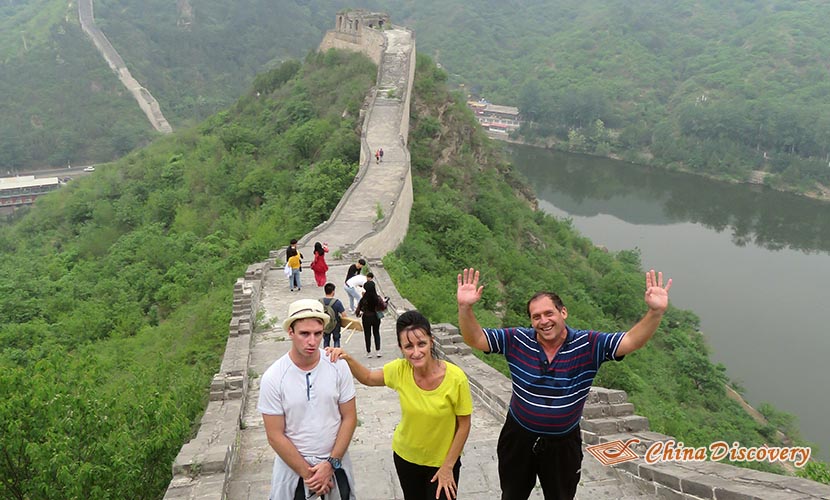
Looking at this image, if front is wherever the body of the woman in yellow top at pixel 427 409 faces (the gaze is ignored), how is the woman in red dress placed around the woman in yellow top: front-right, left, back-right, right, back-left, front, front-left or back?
back

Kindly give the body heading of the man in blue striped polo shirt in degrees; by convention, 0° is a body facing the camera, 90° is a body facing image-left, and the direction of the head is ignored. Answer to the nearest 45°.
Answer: approximately 0°

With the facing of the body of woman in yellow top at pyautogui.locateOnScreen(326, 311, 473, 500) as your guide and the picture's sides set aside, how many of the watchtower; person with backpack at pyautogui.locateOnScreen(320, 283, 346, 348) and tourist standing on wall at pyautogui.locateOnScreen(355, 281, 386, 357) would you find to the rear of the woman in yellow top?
3

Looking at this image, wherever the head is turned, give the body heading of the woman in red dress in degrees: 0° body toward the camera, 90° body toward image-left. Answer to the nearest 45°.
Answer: approximately 180°

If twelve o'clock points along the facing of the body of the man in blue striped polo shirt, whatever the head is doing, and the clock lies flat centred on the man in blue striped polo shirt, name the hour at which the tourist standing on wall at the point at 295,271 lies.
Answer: The tourist standing on wall is roughly at 5 o'clock from the man in blue striped polo shirt.

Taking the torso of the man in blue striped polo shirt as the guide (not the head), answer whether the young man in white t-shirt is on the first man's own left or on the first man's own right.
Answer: on the first man's own right

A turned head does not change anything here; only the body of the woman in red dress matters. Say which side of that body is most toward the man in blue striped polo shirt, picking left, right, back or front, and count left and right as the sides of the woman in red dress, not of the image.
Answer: back

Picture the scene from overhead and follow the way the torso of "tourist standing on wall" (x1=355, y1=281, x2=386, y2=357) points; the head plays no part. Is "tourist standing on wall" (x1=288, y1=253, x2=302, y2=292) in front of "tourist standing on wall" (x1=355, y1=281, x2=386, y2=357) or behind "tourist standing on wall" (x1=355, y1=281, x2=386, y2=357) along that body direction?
in front

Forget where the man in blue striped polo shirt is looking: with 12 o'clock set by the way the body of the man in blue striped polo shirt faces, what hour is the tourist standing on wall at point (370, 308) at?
The tourist standing on wall is roughly at 5 o'clock from the man in blue striped polo shirt.

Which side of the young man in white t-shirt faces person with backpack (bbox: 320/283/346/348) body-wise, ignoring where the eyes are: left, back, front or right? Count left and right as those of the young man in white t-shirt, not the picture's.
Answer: back

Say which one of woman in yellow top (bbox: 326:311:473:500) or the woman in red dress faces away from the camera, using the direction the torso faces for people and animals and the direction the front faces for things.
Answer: the woman in red dress
